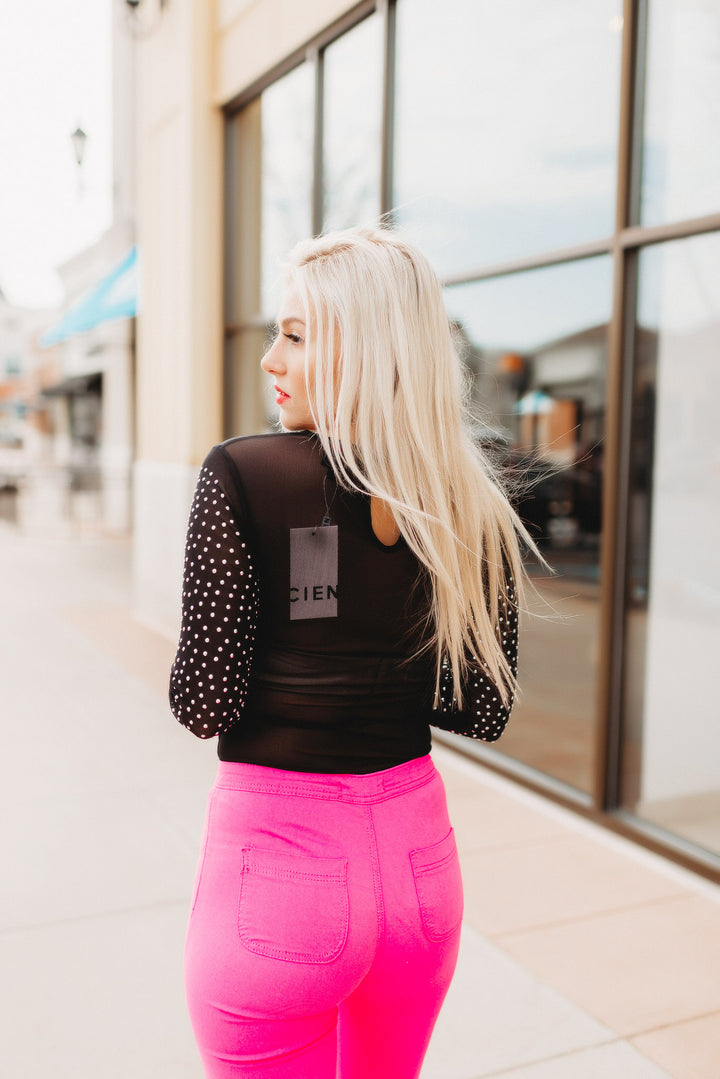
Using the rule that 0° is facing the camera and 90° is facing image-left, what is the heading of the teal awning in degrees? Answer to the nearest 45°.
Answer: approximately 90°

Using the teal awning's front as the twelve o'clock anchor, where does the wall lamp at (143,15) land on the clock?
The wall lamp is roughly at 9 o'clock from the teal awning.

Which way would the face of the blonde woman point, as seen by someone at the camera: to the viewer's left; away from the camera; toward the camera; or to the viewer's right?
to the viewer's left
